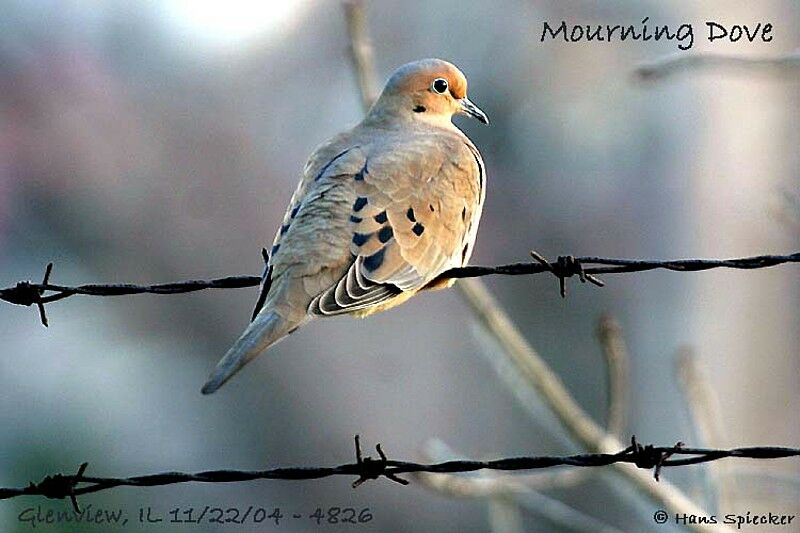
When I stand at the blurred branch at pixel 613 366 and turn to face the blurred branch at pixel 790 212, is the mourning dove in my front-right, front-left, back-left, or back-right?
back-right

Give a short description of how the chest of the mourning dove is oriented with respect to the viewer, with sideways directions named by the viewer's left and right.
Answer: facing away from the viewer and to the right of the viewer
